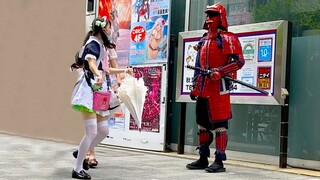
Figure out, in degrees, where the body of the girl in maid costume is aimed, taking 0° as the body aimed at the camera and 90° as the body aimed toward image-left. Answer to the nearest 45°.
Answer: approximately 270°

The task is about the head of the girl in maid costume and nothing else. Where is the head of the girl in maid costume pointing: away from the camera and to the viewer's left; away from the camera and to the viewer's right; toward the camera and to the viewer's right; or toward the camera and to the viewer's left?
away from the camera and to the viewer's right

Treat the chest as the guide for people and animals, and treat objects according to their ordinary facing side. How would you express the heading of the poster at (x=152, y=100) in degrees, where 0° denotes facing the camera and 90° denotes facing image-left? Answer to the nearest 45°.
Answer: approximately 45°

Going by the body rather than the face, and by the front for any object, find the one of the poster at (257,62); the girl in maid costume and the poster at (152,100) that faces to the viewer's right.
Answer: the girl in maid costume

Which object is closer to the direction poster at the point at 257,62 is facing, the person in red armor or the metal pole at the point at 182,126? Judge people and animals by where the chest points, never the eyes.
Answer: the person in red armor

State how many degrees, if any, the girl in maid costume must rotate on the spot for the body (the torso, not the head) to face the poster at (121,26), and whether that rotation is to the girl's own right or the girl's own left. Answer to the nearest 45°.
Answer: approximately 90° to the girl's own left

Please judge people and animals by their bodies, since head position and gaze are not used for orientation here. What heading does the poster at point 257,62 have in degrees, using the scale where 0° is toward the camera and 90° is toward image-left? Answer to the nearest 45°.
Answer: approximately 45°

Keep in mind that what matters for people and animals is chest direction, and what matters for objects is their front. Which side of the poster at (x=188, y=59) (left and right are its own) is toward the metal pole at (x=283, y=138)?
left

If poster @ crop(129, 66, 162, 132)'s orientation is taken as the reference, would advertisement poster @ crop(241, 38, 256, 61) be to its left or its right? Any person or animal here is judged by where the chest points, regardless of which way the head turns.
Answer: on its left
